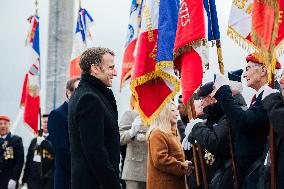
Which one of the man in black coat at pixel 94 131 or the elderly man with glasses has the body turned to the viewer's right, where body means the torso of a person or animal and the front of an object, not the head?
the man in black coat

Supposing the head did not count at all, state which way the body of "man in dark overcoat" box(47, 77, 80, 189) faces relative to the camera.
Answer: to the viewer's right

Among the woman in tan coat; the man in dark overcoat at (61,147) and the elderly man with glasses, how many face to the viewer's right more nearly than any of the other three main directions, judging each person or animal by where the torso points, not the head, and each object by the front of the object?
2

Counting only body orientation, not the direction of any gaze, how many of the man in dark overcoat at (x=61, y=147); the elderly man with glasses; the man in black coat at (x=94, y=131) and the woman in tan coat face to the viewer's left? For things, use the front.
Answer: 1

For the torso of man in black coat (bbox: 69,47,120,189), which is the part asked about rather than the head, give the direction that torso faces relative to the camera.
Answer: to the viewer's right

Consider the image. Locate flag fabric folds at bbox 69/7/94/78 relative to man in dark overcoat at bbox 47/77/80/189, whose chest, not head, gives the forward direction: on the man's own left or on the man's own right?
on the man's own left

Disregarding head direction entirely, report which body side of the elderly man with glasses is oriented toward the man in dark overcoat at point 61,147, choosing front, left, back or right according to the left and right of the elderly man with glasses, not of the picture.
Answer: front

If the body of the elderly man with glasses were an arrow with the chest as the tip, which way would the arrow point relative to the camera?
to the viewer's left

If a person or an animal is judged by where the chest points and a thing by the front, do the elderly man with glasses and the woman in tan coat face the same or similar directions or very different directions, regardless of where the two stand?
very different directions

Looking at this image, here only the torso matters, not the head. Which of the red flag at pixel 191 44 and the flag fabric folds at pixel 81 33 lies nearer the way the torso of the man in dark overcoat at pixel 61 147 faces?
the red flag

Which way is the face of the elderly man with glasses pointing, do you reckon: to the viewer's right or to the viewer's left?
to the viewer's left

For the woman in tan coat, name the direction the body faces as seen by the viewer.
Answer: to the viewer's right
